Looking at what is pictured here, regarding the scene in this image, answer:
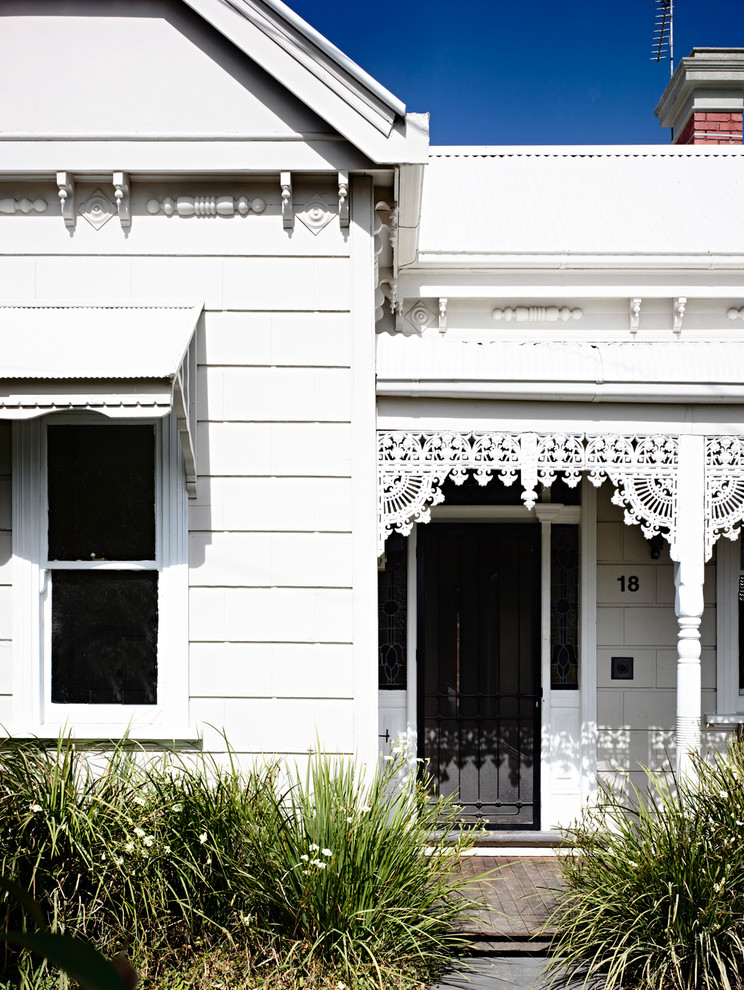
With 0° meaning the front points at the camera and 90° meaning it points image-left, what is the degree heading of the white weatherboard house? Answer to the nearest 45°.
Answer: approximately 0°

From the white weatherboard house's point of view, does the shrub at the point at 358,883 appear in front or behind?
in front

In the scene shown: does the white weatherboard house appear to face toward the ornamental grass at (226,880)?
yes
